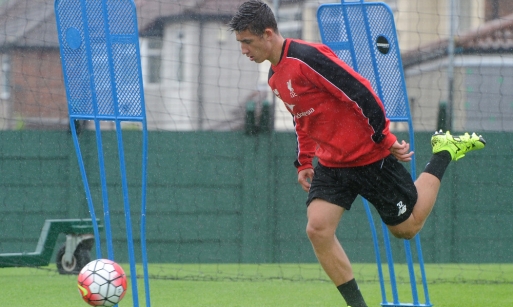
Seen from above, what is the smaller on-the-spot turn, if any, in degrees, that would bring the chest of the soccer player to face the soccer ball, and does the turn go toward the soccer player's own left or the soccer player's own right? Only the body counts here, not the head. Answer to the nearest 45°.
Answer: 0° — they already face it

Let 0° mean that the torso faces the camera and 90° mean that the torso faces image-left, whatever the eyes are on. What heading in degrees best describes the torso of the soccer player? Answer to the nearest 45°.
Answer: approximately 45°

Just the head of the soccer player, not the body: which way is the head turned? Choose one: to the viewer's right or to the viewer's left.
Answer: to the viewer's left
